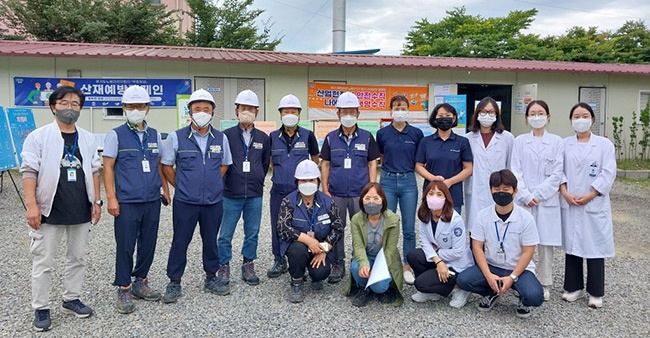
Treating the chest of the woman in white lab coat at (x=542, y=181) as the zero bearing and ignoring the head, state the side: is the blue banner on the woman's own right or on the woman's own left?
on the woman's own right

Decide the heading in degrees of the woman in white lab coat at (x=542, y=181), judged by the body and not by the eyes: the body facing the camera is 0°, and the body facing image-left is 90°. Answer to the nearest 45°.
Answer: approximately 0°

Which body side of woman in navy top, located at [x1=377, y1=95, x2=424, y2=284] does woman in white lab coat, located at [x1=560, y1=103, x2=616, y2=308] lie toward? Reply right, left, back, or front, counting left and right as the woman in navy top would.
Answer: left

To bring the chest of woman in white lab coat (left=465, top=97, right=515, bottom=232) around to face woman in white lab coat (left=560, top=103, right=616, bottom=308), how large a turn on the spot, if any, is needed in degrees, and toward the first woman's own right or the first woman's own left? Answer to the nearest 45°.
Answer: approximately 90° to the first woman's own left

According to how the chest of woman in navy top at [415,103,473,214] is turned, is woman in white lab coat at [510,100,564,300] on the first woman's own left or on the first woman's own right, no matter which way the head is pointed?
on the first woman's own left

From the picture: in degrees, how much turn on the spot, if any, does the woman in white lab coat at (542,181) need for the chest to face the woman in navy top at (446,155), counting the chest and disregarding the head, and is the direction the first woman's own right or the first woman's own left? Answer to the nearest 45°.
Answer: approximately 90° to the first woman's own right

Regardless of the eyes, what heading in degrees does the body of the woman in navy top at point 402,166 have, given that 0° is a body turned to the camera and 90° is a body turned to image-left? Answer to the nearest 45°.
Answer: approximately 0°
